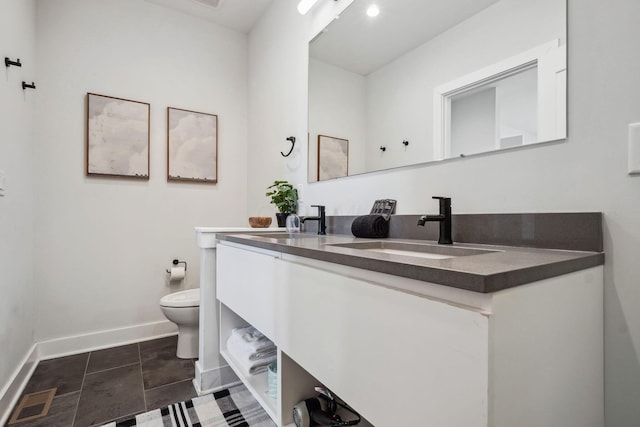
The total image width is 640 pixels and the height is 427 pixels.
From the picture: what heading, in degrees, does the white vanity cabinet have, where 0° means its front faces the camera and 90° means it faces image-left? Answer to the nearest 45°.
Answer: approximately 45°

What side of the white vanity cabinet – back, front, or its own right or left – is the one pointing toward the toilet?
right

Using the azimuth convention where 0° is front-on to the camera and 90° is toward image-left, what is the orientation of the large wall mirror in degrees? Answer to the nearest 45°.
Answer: approximately 45°

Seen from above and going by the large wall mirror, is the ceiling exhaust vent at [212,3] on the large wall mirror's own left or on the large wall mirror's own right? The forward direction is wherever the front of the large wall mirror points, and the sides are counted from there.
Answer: on the large wall mirror's own right
